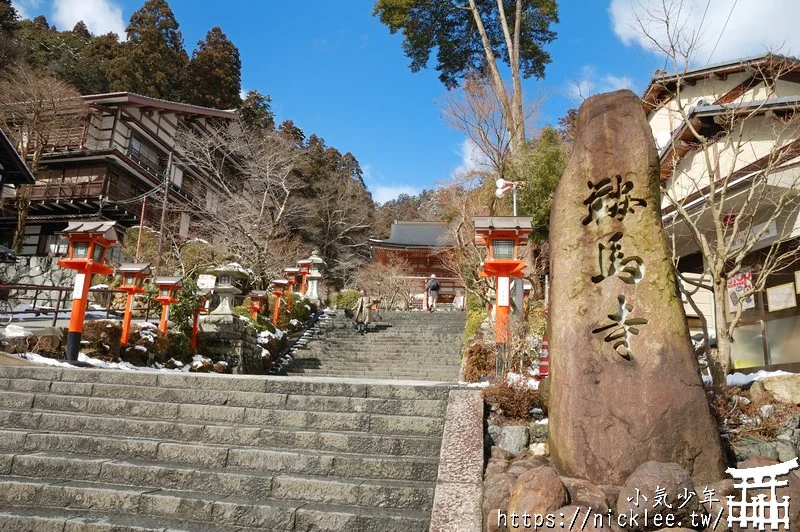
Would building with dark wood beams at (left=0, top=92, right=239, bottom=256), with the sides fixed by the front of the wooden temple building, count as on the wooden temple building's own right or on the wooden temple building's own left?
on the wooden temple building's own right

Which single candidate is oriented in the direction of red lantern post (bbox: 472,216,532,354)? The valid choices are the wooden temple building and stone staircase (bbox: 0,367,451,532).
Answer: the wooden temple building

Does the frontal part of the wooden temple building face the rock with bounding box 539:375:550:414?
yes

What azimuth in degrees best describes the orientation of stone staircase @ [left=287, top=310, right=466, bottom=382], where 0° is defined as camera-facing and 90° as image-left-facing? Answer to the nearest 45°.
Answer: approximately 0°

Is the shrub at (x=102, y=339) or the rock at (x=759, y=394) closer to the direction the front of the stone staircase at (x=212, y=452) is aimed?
the rock

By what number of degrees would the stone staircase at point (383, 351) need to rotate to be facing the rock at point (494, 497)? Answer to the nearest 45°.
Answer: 0° — it already faces it

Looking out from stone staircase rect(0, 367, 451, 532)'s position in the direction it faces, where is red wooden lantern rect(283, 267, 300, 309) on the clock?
The red wooden lantern is roughly at 6 o'clock from the stone staircase.

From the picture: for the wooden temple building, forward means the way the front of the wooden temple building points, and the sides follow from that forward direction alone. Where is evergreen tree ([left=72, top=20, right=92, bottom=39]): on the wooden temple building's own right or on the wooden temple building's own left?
on the wooden temple building's own right

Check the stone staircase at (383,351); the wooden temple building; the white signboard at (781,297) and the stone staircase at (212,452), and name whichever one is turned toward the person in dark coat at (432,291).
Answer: the wooden temple building

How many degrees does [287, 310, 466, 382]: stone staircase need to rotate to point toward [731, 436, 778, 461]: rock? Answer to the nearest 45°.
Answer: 0° — it already faces it

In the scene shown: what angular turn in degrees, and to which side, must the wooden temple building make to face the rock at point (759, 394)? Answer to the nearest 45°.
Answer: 0° — it already faces it
